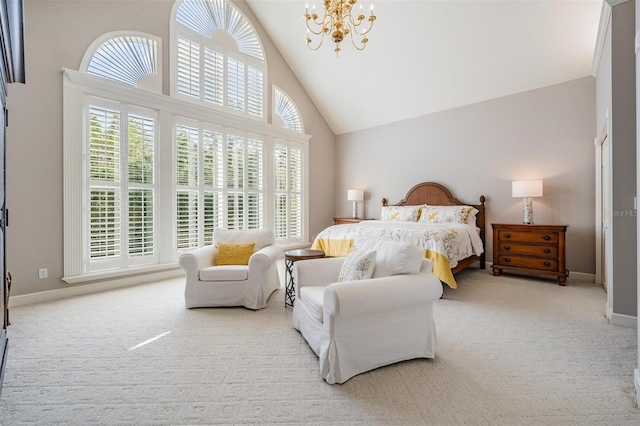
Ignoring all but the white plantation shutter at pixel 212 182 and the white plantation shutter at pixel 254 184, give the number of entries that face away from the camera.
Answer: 0

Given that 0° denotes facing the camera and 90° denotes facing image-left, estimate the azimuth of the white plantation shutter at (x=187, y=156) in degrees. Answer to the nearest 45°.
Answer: approximately 315°

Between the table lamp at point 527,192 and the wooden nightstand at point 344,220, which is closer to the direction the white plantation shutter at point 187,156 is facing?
the table lamp

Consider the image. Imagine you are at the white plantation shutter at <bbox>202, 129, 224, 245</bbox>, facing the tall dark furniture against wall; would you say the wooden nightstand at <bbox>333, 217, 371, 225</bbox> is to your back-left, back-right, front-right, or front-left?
back-left

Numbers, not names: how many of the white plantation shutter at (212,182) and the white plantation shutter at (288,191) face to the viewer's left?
0

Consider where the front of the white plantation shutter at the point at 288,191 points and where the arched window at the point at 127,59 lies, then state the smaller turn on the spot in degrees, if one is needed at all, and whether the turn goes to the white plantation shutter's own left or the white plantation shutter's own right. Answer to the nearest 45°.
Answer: approximately 90° to the white plantation shutter's own right

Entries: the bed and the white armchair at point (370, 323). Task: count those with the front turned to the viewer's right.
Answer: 0

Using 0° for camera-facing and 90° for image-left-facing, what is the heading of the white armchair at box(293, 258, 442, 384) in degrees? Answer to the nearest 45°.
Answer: approximately 45°
